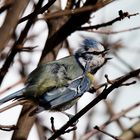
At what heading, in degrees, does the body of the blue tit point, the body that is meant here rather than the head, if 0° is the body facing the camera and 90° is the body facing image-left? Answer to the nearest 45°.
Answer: approximately 270°
